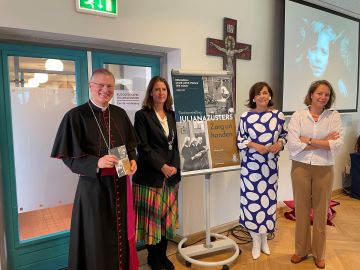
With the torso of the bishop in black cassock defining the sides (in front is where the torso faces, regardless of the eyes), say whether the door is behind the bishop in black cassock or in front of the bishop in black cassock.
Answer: behind

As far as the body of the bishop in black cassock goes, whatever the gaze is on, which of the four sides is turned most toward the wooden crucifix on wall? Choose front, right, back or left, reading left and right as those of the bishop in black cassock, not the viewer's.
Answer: left

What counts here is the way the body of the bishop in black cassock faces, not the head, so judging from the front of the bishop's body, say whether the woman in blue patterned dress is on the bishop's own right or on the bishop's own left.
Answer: on the bishop's own left

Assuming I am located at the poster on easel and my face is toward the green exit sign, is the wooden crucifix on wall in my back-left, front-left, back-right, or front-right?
back-right

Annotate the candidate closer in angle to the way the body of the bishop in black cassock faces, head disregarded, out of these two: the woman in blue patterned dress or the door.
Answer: the woman in blue patterned dress
